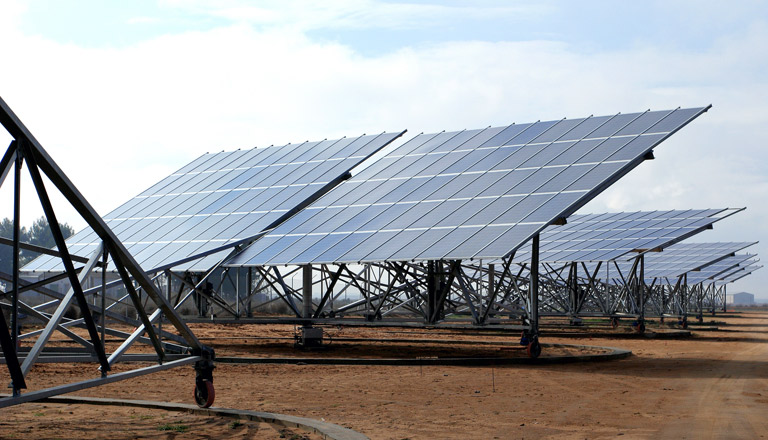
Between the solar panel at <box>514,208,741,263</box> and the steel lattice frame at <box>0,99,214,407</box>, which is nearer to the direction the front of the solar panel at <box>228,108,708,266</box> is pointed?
the steel lattice frame

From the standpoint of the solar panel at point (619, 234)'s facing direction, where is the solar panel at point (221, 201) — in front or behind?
in front

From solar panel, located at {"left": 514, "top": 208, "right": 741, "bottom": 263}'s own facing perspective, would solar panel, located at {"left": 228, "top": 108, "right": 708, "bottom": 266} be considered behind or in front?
in front

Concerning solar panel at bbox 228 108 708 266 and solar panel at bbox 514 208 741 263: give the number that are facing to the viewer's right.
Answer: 0

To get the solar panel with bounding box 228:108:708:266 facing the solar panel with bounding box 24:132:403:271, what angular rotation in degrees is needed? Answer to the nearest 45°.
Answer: approximately 90° to its right

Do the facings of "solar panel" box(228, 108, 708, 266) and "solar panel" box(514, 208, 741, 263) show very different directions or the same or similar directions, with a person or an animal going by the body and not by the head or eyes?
same or similar directions

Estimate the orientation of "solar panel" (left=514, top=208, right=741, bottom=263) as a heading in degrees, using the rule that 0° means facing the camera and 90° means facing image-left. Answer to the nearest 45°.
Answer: approximately 45°
